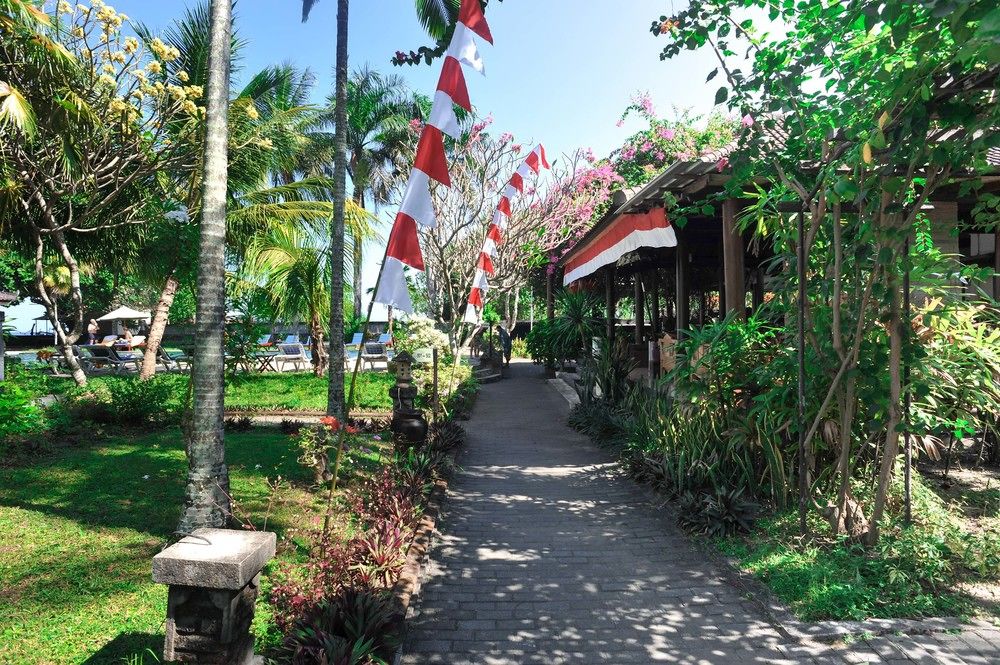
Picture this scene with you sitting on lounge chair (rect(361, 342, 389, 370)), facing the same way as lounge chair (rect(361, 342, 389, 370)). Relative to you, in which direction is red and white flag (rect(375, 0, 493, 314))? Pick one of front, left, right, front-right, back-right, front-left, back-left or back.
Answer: back

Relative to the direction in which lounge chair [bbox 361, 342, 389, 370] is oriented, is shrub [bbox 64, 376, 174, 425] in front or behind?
in front

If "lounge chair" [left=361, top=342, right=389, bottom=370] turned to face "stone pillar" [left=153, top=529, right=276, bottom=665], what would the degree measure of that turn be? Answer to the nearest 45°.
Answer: approximately 45° to its left

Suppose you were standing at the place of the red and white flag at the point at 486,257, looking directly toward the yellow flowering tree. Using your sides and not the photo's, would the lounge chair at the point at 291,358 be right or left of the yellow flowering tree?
right

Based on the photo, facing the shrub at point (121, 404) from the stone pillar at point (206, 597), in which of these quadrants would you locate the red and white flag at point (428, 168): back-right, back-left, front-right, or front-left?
front-right

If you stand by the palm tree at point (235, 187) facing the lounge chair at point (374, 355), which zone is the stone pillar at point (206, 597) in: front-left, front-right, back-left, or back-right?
back-right

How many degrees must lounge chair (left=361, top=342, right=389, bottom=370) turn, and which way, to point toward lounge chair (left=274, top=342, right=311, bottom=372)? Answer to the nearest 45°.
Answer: approximately 45° to its right

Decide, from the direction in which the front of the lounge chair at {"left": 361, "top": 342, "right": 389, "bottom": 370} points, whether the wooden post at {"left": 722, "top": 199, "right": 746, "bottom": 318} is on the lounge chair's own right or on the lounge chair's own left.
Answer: on the lounge chair's own left

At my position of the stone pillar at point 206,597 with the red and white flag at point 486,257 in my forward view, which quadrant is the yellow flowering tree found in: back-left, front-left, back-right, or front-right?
front-left

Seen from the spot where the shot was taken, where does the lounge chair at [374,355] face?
facing the viewer and to the left of the viewer

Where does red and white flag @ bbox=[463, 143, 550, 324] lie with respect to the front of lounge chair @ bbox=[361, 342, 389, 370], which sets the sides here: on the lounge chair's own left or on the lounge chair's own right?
on the lounge chair's own left
